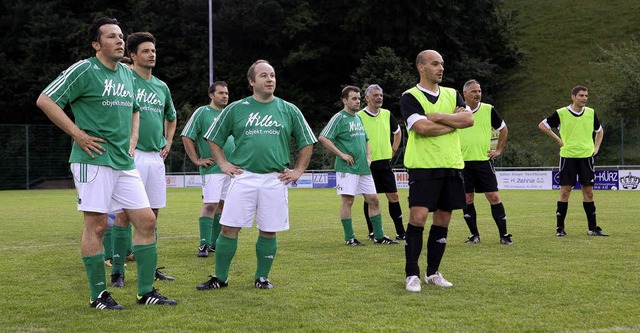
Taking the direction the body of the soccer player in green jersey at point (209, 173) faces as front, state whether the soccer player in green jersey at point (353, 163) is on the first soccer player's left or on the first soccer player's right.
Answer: on the first soccer player's left

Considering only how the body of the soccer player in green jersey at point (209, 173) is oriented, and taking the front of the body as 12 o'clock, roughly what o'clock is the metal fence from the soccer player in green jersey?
The metal fence is roughly at 7 o'clock from the soccer player in green jersey.

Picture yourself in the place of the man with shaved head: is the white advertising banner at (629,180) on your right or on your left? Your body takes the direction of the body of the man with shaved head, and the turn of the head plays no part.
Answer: on your left

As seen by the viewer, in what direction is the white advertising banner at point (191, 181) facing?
toward the camera

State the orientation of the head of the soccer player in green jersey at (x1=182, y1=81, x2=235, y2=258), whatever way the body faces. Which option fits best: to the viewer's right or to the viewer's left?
to the viewer's right

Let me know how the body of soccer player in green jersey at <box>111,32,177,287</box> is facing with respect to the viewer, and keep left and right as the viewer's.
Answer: facing the viewer and to the right of the viewer

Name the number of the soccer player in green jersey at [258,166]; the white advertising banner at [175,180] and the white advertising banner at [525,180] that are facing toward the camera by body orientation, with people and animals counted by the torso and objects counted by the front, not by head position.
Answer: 3

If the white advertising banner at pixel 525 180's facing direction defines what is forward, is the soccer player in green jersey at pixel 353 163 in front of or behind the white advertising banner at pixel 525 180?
in front

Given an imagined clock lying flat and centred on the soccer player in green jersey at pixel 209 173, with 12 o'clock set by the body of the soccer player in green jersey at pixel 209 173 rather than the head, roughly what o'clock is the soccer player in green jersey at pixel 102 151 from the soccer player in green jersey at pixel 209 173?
the soccer player in green jersey at pixel 102 151 is roughly at 2 o'clock from the soccer player in green jersey at pixel 209 173.

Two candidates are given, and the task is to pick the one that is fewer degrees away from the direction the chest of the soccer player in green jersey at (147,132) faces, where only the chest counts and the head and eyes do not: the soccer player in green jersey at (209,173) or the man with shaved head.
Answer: the man with shaved head

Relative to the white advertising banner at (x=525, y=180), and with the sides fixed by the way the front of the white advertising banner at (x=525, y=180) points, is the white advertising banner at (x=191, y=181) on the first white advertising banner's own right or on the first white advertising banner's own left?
on the first white advertising banner's own right

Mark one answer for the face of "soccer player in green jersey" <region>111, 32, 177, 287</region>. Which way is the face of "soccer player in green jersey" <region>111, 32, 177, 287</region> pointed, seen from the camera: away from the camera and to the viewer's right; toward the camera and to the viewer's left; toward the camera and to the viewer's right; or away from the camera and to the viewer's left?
toward the camera and to the viewer's right

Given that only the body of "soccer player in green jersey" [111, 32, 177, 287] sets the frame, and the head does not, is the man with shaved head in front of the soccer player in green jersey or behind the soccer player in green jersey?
in front

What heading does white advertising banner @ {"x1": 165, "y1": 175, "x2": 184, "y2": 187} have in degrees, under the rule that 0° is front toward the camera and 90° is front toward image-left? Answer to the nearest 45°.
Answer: approximately 0°

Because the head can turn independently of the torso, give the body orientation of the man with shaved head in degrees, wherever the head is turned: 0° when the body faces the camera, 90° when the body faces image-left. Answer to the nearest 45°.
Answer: approximately 315°
